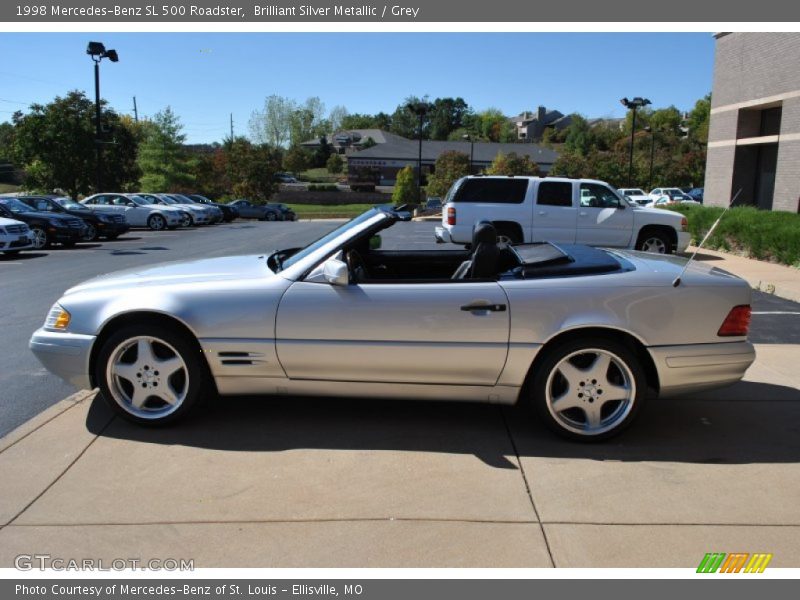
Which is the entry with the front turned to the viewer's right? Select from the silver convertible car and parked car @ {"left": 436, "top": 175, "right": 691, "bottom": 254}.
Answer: the parked car

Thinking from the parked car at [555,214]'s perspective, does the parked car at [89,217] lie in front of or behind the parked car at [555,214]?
behind

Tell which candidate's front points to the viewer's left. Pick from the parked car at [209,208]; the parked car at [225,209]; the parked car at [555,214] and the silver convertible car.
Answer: the silver convertible car

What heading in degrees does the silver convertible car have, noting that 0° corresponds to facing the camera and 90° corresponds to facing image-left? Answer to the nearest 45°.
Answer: approximately 90°

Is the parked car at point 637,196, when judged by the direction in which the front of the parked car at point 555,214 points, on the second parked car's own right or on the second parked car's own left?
on the second parked car's own left

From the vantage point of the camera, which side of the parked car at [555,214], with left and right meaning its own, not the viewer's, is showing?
right

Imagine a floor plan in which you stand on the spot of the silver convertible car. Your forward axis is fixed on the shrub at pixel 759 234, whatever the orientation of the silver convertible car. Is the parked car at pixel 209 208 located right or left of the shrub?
left

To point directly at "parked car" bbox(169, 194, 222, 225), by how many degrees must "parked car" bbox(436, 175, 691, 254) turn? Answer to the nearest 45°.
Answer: approximately 135° to its left

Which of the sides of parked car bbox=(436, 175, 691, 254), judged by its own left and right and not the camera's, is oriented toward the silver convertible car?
right

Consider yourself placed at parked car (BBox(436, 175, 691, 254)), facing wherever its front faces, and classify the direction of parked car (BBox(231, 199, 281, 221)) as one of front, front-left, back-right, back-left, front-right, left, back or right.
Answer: back-left

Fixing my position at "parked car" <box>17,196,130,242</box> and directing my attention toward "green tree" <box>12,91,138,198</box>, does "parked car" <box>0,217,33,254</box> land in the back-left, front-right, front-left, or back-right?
back-left

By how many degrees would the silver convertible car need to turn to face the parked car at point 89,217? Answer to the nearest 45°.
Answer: approximately 45° to its right

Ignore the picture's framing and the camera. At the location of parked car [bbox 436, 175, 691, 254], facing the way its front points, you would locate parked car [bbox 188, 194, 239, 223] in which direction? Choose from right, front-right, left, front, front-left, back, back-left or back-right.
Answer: back-left
